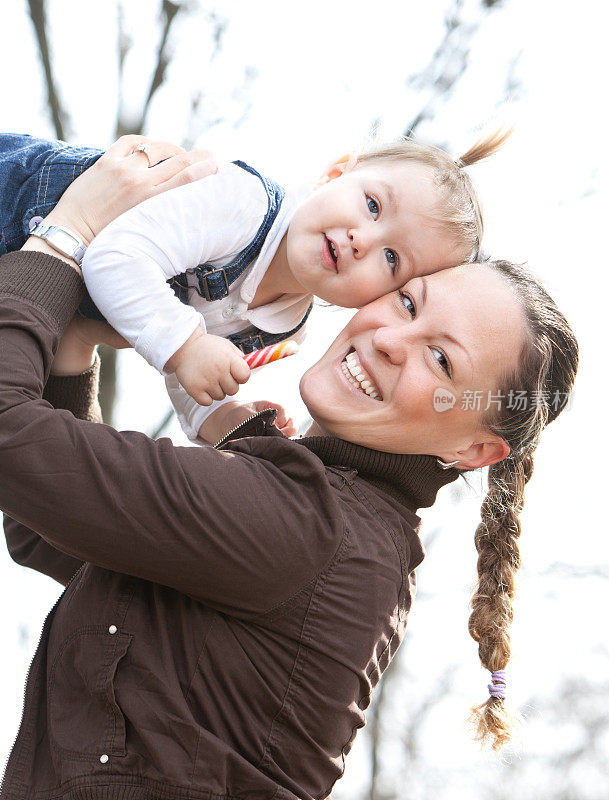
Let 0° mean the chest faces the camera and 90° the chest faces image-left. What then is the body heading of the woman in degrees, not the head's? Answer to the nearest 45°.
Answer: approximately 90°

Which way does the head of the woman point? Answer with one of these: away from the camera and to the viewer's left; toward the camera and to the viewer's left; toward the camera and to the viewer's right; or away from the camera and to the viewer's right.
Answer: toward the camera and to the viewer's left
